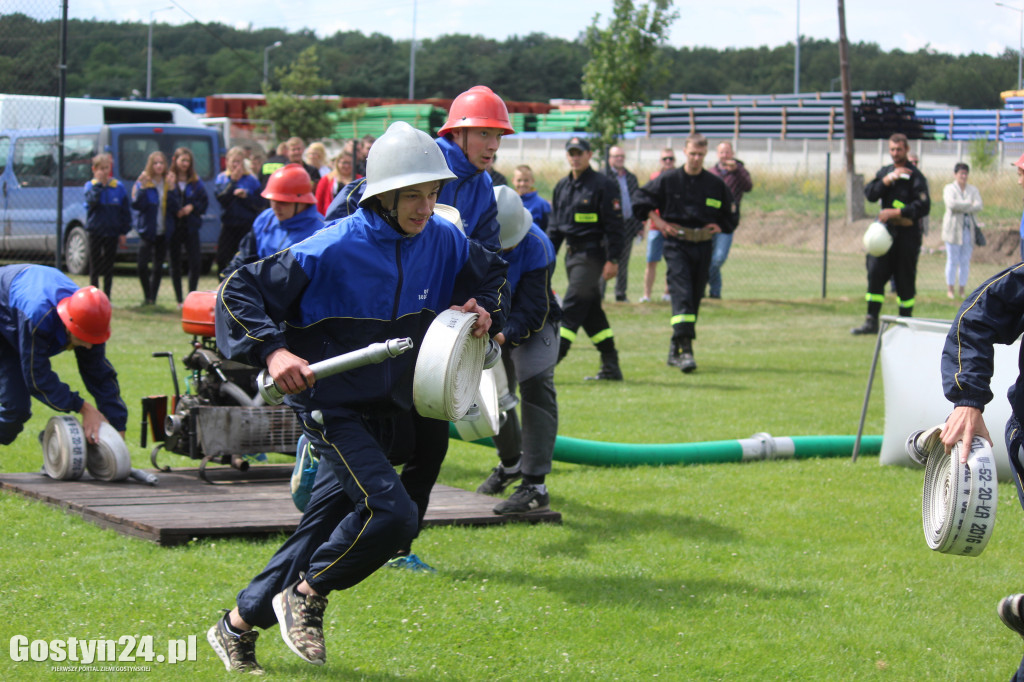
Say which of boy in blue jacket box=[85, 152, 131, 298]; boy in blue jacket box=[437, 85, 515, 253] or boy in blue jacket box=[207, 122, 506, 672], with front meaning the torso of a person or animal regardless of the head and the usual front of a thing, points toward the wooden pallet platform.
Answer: boy in blue jacket box=[85, 152, 131, 298]

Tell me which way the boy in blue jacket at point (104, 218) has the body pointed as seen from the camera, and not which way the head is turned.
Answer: toward the camera

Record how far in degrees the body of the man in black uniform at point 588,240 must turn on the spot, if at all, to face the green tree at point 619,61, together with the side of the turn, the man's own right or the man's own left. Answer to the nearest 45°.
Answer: approximately 135° to the man's own right

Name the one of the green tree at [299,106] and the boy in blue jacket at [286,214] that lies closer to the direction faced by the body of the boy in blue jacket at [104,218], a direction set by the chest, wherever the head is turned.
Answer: the boy in blue jacket

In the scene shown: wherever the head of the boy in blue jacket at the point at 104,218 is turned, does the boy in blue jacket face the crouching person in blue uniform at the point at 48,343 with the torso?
yes

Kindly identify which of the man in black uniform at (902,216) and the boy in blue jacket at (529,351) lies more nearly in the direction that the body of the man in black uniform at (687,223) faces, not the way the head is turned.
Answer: the boy in blue jacket

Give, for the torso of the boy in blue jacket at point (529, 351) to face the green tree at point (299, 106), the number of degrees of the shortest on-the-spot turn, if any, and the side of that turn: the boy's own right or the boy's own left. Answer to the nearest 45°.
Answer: approximately 90° to the boy's own right

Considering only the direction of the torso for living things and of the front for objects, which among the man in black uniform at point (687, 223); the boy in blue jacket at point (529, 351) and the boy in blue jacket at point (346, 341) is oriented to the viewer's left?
the boy in blue jacket at point (529, 351)

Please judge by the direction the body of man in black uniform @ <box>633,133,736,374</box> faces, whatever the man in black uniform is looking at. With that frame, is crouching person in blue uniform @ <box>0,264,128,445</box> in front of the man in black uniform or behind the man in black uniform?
in front

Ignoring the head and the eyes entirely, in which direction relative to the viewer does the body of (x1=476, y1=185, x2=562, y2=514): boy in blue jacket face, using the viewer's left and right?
facing to the left of the viewer

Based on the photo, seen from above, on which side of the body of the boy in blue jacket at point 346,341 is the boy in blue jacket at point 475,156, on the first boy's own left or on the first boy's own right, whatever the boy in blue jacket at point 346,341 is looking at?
on the first boy's own left

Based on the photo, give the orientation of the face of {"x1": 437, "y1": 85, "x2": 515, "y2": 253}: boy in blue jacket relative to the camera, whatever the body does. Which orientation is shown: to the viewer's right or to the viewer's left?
to the viewer's right
